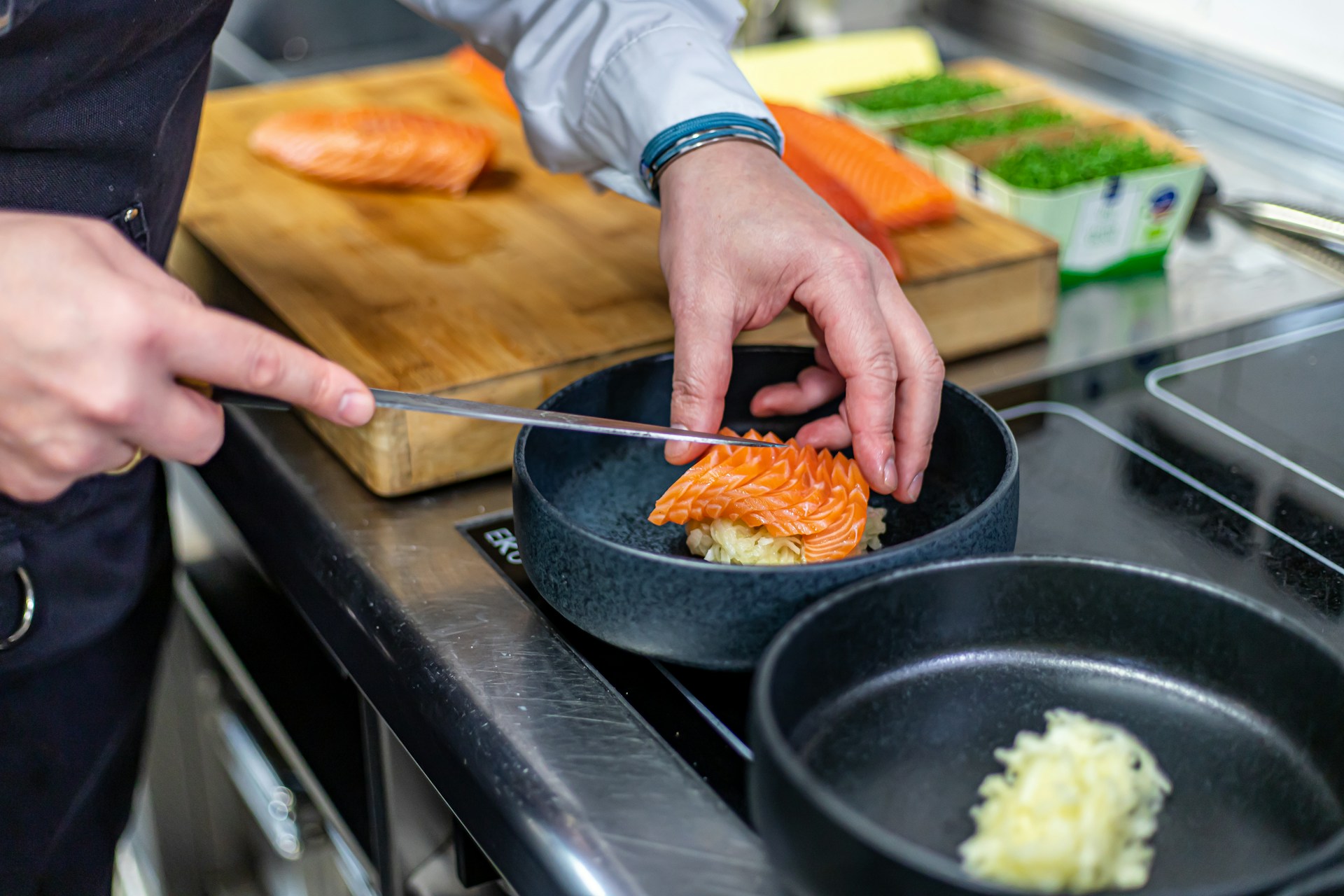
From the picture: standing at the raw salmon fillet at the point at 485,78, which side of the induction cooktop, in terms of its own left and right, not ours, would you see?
right

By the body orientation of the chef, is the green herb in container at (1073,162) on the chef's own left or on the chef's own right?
on the chef's own left

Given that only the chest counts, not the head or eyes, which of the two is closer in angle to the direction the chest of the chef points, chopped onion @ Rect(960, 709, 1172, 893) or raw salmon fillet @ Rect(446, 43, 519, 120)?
the chopped onion

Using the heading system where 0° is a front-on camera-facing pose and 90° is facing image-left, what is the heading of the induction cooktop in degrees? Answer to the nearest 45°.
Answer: approximately 45°

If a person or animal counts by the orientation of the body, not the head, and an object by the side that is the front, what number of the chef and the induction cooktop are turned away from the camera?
0

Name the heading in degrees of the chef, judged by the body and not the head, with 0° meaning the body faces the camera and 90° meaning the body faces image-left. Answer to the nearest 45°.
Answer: approximately 315°

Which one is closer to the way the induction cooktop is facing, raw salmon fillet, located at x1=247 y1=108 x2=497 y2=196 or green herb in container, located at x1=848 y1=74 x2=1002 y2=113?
the raw salmon fillet
